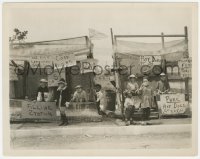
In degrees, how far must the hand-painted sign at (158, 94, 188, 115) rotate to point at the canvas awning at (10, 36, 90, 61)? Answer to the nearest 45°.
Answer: approximately 90° to its right

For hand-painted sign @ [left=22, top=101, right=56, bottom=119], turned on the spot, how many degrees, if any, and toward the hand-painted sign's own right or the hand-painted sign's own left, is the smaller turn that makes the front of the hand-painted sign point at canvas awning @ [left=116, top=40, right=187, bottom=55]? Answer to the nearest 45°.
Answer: approximately 90° to the hand-painted sign's own left

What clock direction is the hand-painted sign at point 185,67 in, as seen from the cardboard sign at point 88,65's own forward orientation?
The hand-painted sign is roughly at 9 o'clock from the cardboard sign.
